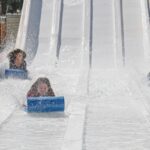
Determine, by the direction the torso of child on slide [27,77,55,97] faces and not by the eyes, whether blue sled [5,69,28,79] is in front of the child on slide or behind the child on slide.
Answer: behind

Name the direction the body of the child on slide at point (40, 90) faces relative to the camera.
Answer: toward the camera

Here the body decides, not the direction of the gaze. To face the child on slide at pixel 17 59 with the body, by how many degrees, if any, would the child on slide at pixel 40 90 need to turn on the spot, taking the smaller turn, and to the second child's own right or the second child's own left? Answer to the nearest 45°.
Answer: approximately 180°
